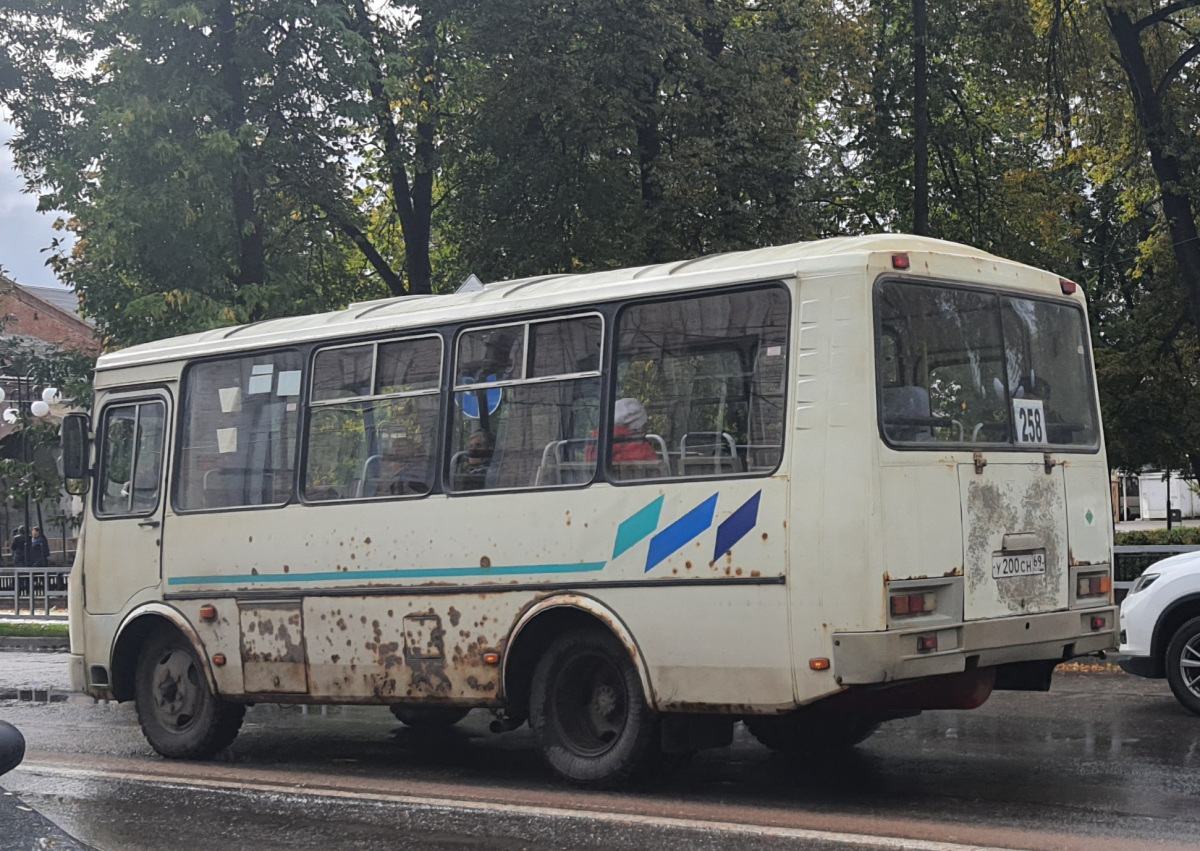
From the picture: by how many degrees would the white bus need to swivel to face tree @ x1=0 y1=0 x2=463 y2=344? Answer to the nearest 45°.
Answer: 0° — it already faces it

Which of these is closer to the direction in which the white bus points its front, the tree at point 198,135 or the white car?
the tree

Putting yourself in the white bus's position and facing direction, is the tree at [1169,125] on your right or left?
on your right

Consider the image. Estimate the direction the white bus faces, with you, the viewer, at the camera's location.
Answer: facing away from the viewer and to the left of the viewer

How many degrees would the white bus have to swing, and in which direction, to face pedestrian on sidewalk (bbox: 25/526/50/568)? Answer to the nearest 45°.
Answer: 0° — it already faces them

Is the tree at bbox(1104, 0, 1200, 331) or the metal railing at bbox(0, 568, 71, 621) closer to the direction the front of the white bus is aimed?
the metal railing

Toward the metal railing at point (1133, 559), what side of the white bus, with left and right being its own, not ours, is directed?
right

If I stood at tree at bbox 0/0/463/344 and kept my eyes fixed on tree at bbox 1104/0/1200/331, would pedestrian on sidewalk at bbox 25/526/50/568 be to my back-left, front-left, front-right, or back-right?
back-left
